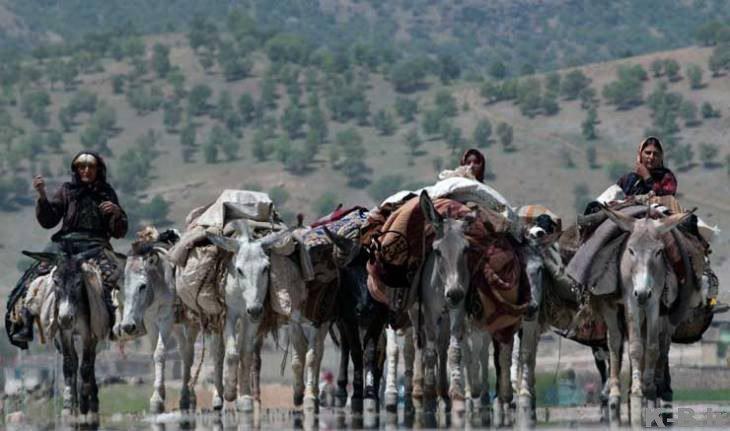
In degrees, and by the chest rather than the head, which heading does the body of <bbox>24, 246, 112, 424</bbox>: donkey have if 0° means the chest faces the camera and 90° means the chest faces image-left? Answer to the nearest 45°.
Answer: approximately 0°

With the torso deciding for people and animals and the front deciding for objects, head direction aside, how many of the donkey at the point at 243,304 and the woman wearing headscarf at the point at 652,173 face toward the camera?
2

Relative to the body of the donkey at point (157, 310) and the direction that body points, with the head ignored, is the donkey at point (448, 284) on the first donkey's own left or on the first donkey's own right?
on the first donkey's own left

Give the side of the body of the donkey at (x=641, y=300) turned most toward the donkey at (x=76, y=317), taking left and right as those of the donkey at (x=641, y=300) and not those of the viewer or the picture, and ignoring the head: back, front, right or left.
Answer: right

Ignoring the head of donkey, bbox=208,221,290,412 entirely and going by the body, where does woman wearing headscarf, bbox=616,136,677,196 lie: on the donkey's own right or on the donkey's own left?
on the donkey's own left

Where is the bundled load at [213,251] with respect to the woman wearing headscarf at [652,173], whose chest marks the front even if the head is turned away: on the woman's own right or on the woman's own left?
on the woman's own right

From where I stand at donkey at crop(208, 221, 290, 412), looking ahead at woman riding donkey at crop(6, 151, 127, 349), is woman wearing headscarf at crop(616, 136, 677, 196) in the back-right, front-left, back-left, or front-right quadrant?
back-right
